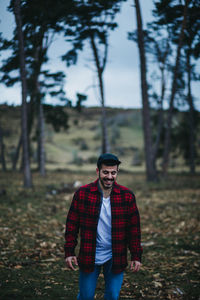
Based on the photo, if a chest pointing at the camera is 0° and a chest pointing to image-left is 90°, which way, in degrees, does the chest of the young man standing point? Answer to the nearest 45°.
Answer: approximately 0°

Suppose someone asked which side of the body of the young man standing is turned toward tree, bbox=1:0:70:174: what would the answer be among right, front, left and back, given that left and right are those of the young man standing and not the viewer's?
back

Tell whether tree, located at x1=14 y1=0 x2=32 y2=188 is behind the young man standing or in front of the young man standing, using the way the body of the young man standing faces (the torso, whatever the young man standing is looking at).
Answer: behind

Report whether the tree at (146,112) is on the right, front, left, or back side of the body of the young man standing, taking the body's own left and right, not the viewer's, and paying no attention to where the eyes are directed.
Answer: back
